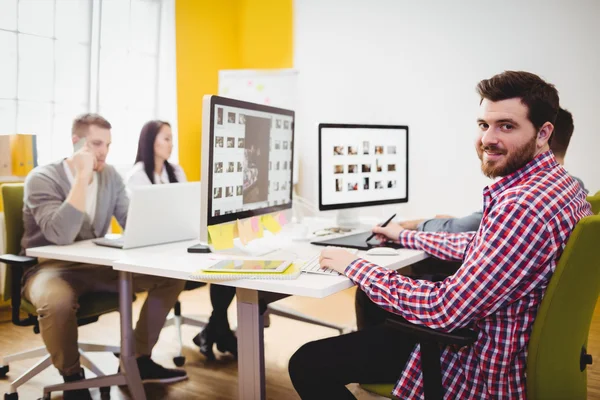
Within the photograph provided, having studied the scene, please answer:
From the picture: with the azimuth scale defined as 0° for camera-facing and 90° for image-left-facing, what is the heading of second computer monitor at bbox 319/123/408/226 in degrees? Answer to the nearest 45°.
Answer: approximately 315°

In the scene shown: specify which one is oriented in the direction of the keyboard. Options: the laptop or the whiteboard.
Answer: the whiteboard

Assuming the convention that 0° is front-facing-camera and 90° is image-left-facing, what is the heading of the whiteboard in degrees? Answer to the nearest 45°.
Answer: approximately 0°

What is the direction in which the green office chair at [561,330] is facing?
to the viewer's left

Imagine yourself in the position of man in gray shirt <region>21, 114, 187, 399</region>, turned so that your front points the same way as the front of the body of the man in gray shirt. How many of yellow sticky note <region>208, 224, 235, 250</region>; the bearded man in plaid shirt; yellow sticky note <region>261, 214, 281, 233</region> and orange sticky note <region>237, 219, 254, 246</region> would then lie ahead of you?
4

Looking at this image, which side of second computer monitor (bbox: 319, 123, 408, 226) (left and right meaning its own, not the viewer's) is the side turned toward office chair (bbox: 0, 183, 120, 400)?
right

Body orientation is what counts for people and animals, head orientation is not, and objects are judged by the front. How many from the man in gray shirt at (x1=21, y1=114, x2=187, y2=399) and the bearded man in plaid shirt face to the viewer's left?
1
